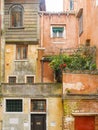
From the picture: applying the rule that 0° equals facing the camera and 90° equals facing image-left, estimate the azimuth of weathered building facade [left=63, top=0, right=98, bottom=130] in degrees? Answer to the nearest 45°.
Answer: approximately 0°
